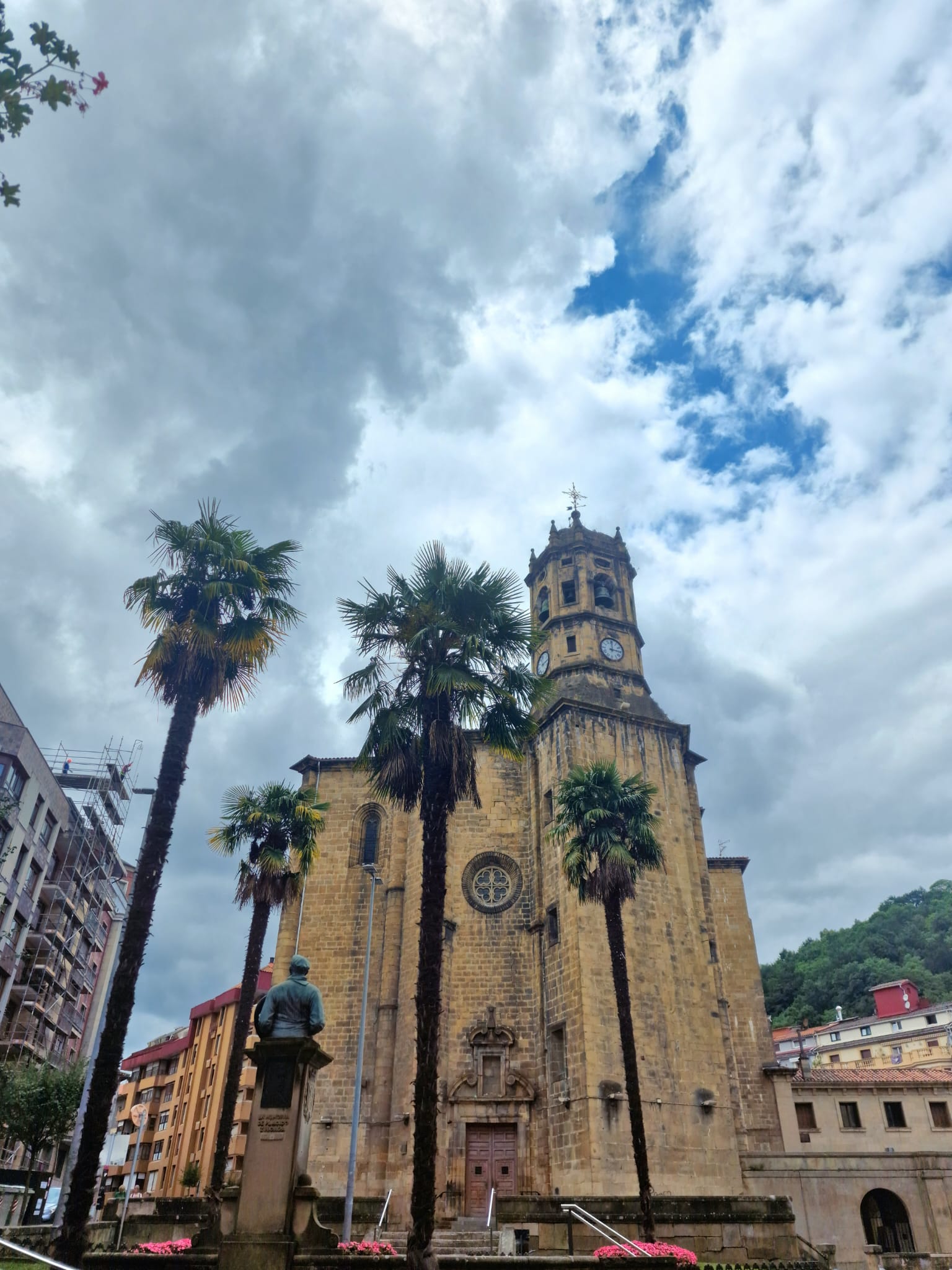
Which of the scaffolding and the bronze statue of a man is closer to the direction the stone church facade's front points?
the bronze statue of a man

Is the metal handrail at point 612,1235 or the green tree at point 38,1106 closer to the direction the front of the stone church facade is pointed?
the metal handrail

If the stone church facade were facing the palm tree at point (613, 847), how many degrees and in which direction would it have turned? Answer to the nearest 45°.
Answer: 0° — it already faces it

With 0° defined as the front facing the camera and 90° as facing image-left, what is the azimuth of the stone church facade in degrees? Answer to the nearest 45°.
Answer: approximately 0°

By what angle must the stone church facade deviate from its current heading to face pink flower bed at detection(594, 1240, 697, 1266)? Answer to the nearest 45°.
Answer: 0° — it already faces it

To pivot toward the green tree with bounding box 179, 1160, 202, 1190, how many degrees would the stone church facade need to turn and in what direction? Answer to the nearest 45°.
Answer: approximately 135° to its right

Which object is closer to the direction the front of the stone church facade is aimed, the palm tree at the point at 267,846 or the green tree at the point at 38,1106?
the palm tree

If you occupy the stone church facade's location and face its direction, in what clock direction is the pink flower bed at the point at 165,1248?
The pink flower bed is roughly at 1 o'clock from the stone church facade.

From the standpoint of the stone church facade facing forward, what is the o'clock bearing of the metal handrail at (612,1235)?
The metal handrail is roughly at 12 o'clock from the stone church facade.

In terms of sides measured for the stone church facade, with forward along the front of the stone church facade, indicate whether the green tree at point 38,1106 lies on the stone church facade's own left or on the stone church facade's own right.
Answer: on the stone church facade's own right
